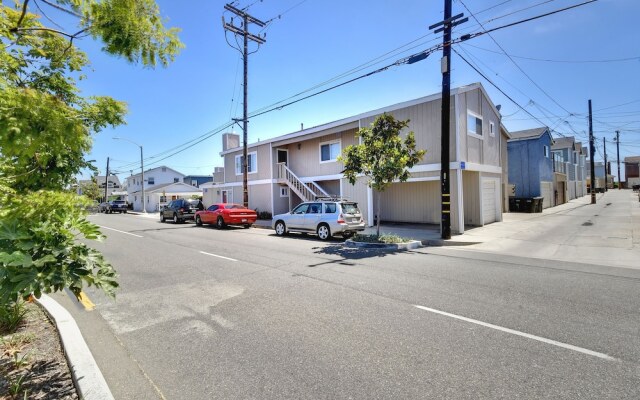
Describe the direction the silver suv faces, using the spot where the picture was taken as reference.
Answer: facing away from the viewer and to the left of the viewer

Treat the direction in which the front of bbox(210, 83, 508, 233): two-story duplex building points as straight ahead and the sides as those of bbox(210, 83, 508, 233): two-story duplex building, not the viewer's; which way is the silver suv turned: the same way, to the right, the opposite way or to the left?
to the right

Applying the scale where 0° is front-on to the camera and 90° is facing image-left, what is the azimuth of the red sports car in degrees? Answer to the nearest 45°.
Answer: approximately 135°

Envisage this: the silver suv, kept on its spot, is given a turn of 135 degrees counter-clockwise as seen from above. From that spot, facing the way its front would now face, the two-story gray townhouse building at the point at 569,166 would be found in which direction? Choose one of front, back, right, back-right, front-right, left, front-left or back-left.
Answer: back-left

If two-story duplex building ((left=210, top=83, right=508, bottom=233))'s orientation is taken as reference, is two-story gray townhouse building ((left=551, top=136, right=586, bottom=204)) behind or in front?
behind

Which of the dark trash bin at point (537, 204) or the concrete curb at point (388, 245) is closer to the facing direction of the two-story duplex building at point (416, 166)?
the concrete curb

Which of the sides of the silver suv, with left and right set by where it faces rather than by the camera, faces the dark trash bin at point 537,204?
right

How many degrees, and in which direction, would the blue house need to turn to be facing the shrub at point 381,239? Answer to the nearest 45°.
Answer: approximately 45° to its right

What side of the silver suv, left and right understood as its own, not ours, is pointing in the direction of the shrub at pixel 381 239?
back

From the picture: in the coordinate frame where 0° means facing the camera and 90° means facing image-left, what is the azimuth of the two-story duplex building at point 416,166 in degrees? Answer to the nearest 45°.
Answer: approximately 45°

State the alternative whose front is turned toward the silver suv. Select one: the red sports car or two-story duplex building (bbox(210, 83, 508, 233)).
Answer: the two-story duplex building

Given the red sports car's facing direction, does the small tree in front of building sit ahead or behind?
behind
